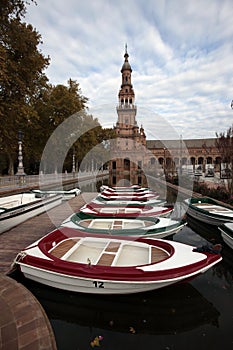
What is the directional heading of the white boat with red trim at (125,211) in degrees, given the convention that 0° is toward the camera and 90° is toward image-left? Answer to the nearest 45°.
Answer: approximately 270°

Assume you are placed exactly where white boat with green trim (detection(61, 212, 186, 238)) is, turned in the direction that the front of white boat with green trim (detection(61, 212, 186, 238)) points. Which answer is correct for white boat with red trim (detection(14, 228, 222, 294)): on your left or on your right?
on your right

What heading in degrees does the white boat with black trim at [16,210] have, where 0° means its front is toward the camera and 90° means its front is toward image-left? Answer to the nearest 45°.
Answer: approximately 225°

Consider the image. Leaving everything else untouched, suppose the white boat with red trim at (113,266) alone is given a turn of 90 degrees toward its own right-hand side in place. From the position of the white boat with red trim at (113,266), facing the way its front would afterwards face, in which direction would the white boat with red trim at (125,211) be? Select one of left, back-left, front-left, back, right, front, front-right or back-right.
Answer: back

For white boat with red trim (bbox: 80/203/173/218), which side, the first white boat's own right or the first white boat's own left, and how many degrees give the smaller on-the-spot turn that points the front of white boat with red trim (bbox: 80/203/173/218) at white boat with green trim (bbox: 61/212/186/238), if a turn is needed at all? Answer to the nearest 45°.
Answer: approximately 90° to the first white boat's own right

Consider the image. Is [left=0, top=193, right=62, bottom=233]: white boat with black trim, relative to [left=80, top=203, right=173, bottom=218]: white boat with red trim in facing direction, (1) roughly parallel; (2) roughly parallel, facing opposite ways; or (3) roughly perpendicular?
roughly perpendicular

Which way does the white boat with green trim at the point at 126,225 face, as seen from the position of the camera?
facing to the right of the viewer

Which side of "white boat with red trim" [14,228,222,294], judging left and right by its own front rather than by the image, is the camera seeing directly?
right

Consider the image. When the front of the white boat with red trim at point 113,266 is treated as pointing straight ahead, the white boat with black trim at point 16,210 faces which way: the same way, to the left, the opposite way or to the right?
to the left

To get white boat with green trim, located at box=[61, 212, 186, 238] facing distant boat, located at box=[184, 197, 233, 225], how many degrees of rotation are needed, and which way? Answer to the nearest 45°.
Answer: approximately 45° to its left
